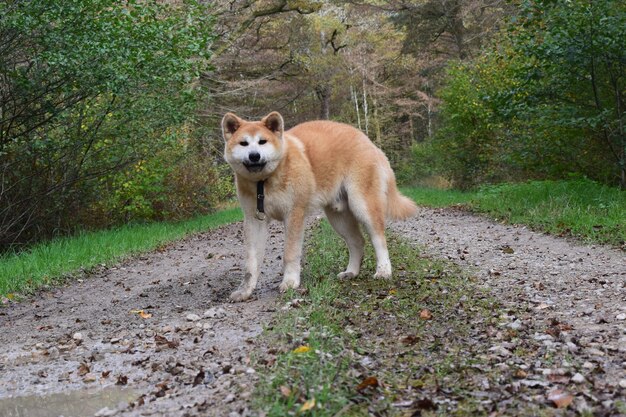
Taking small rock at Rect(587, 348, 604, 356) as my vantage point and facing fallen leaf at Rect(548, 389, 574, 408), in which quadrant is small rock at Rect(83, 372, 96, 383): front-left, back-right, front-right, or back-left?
front-right

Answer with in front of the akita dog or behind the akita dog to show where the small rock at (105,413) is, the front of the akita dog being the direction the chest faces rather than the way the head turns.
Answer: in front

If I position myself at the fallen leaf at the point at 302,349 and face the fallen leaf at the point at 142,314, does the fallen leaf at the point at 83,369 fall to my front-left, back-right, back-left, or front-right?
front-left

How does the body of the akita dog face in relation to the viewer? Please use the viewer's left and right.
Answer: facing the viewer and to the left of the viewer

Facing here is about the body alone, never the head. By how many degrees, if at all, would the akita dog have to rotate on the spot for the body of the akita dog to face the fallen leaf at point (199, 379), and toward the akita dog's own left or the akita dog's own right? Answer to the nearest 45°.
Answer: approximately 45° to the akita dog's own left

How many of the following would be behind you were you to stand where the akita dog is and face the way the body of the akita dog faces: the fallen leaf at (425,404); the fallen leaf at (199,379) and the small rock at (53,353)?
0

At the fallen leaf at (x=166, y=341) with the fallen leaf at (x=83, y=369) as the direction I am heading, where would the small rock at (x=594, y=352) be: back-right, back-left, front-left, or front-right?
back-left

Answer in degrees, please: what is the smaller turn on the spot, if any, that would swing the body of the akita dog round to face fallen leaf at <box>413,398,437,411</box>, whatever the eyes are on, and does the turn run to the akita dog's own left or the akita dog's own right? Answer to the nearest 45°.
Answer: approximately 45° to the akita dog's own left

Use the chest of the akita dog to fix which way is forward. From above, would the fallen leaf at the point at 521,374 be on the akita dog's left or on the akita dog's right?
on the akita dog's left

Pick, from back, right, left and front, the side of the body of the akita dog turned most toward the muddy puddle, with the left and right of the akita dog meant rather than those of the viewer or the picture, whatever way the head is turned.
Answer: front

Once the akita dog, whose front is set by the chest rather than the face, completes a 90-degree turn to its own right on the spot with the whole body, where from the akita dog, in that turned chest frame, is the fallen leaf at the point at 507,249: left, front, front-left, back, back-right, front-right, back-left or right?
right

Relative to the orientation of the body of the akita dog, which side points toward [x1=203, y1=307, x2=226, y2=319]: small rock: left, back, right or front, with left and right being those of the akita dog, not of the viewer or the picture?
front

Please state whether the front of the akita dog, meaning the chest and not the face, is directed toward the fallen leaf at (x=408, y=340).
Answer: no

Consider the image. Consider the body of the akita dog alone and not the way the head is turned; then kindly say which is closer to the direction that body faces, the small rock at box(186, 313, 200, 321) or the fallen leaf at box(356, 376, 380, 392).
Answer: the small rock

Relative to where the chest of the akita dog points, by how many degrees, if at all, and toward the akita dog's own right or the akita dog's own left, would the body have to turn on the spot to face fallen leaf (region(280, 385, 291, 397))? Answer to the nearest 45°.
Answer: approximately 45° to the akita dog's own left

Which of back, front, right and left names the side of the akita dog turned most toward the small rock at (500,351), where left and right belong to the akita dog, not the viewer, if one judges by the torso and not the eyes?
left

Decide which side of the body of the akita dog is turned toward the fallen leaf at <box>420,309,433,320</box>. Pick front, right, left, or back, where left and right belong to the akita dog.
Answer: left
